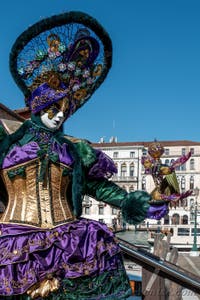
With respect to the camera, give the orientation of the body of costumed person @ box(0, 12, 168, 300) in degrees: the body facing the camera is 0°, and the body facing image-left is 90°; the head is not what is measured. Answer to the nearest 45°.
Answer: approximately 0°

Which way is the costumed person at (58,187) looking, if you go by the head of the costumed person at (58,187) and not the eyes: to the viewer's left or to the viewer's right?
to the viewer's right
